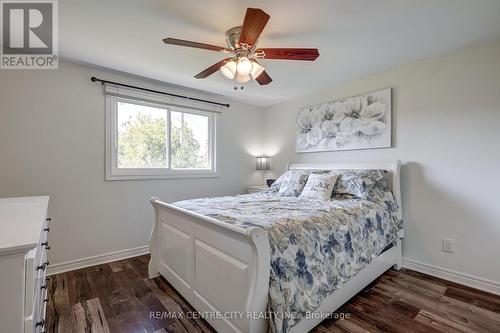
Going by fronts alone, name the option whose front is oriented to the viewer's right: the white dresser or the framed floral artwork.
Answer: the white dresser

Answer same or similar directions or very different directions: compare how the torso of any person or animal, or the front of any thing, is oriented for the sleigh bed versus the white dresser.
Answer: very different directions

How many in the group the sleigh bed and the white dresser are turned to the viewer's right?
1

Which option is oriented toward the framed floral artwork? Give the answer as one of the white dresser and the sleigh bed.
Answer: the white dresser

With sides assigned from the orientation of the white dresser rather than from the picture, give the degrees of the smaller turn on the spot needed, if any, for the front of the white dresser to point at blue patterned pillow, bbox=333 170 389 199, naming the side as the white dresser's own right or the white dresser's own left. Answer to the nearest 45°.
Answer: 0° — it already faces it

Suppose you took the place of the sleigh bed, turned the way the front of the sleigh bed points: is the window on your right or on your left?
on your right

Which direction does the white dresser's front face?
to the viewer's right
